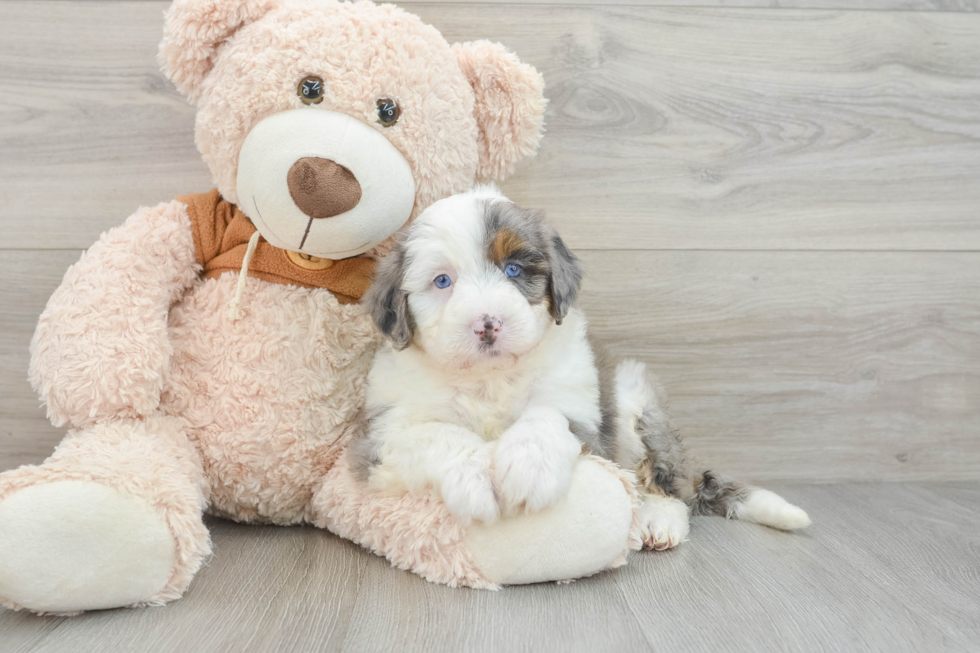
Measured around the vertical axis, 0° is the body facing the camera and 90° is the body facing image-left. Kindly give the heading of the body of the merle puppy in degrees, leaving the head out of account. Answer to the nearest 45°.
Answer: approximately 45°

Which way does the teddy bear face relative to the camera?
toward the camera
